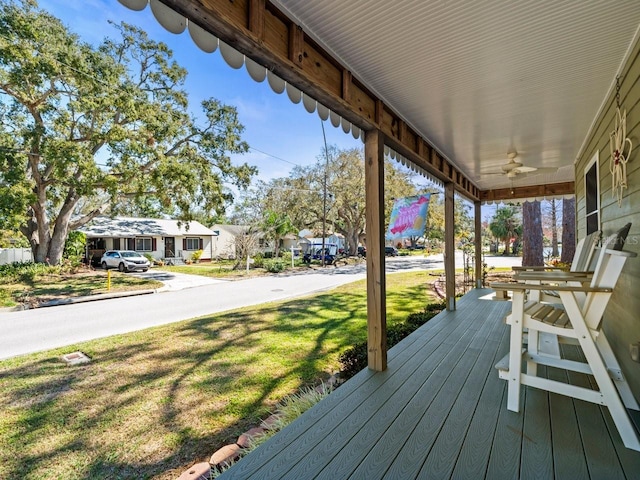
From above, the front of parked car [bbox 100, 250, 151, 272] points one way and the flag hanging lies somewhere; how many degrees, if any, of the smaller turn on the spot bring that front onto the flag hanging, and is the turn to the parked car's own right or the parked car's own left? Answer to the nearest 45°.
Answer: approximately 45° to the parked car's own right

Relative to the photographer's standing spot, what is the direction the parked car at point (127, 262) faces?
facing the viewer and to the right of the viewer

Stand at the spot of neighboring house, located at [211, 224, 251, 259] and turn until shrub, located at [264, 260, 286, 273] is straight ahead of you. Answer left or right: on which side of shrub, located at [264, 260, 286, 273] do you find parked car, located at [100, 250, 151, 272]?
right

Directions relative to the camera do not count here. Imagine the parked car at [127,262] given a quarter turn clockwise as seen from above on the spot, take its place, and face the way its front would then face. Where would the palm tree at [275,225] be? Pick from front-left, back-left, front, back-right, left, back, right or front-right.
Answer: back-left

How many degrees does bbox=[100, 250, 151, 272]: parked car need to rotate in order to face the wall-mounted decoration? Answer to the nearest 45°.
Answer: approximately 45° to its right

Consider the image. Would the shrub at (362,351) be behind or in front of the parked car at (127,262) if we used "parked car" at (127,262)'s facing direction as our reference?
in front

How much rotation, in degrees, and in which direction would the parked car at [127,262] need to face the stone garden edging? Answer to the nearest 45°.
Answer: approximately 45° to its right

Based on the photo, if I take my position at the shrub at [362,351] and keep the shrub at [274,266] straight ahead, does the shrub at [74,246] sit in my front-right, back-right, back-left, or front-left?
front-left

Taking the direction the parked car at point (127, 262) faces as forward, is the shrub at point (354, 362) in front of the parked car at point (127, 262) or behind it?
in front

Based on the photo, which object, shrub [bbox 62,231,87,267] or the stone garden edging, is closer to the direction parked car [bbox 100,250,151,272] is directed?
the stone garden edging

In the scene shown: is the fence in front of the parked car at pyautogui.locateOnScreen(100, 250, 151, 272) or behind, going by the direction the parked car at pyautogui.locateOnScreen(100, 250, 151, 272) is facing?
behind

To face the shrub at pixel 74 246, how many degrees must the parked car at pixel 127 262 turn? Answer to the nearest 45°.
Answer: approximately 180°

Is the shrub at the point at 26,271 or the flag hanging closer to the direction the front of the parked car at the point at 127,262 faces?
the flag hanging

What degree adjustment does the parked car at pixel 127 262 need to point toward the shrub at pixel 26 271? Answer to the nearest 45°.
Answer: approximately 90° to its right

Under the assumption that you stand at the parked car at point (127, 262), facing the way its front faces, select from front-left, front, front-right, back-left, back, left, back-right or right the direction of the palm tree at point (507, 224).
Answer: front-left
